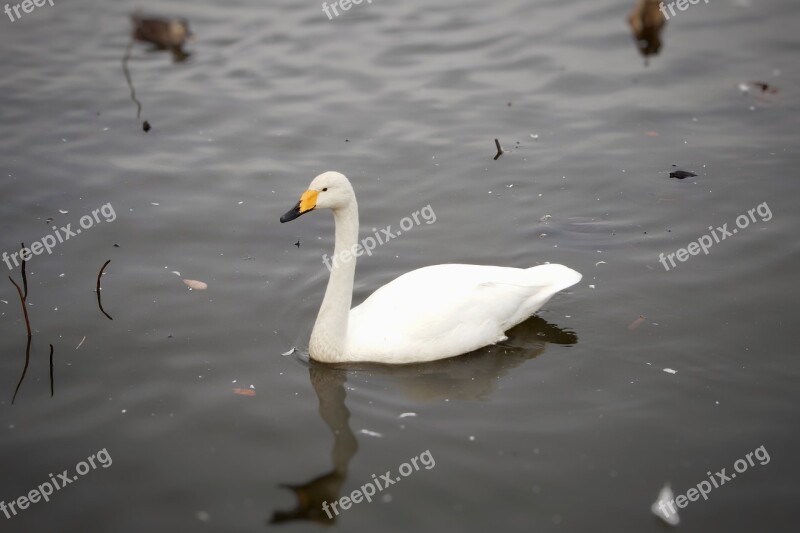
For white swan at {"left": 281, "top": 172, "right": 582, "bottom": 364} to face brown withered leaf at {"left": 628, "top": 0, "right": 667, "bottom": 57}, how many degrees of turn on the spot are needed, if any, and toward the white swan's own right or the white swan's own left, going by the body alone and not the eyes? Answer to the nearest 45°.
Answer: approximately 135° to the white swan's own right

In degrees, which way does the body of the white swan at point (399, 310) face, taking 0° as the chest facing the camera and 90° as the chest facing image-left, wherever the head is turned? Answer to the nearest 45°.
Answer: approximately 90°
